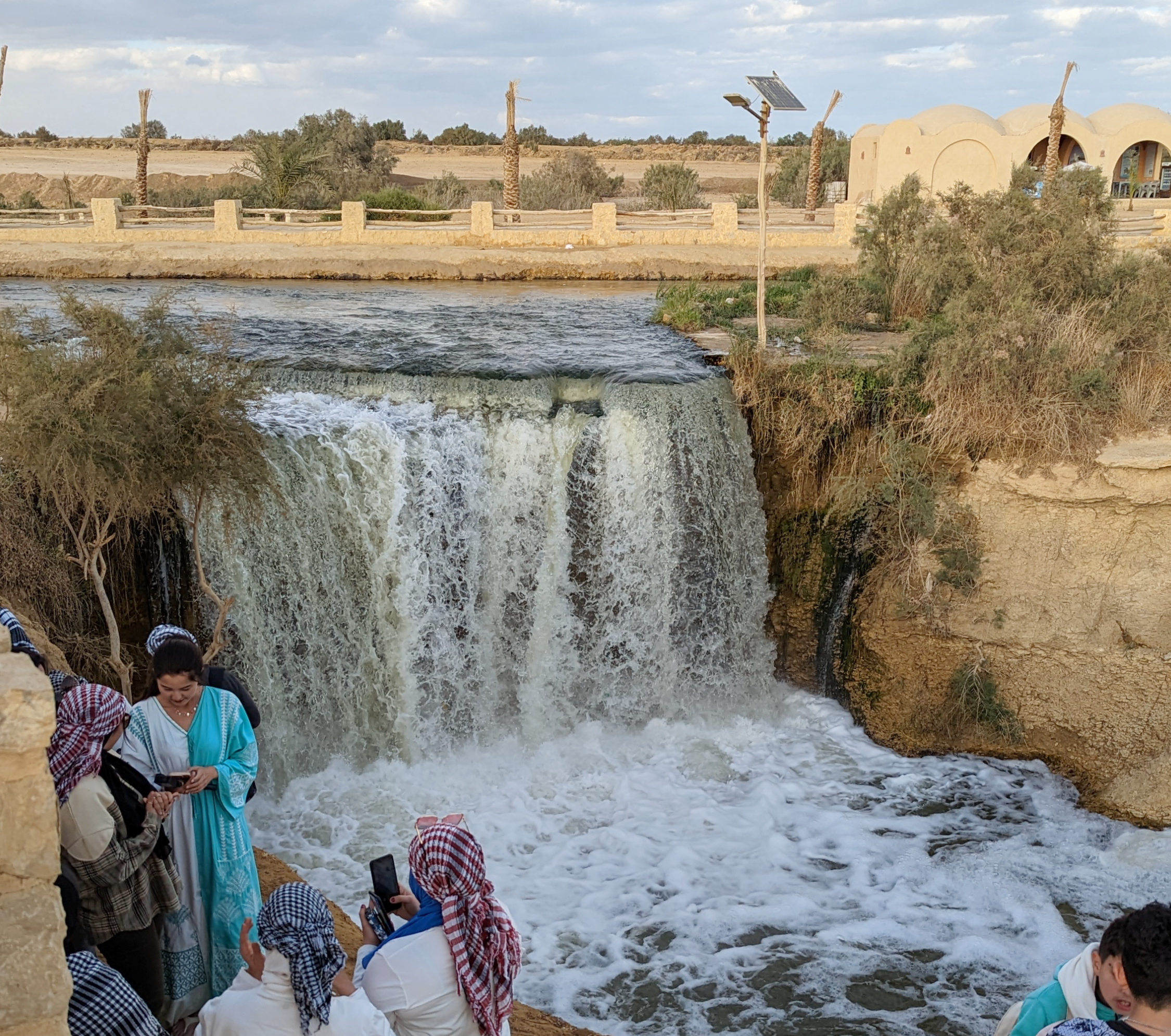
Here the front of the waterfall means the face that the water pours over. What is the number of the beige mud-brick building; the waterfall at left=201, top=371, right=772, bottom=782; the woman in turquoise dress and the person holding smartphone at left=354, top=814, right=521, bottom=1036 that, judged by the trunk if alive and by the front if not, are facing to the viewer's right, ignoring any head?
0

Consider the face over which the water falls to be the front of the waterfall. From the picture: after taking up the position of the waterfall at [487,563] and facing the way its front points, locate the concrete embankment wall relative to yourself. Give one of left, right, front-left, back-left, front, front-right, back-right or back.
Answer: back

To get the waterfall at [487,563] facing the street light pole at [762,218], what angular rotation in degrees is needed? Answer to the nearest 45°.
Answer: approximately 135° to its left

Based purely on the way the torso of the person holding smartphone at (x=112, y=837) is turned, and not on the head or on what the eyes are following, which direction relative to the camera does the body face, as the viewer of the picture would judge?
to the viewer's right

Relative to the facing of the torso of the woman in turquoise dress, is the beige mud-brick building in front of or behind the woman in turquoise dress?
behind

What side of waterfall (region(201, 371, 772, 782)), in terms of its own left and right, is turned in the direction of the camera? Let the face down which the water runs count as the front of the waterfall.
front

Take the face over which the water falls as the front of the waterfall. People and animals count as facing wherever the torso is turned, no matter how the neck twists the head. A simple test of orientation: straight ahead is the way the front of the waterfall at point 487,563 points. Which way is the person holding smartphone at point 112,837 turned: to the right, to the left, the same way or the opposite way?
to the left

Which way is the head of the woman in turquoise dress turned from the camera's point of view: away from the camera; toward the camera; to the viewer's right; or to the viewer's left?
toward the camera

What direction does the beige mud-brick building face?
toward the camera

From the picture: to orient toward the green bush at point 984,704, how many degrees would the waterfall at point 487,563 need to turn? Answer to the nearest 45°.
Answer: approximately 90° to its left

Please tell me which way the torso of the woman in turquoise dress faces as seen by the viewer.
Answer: toward the camera
